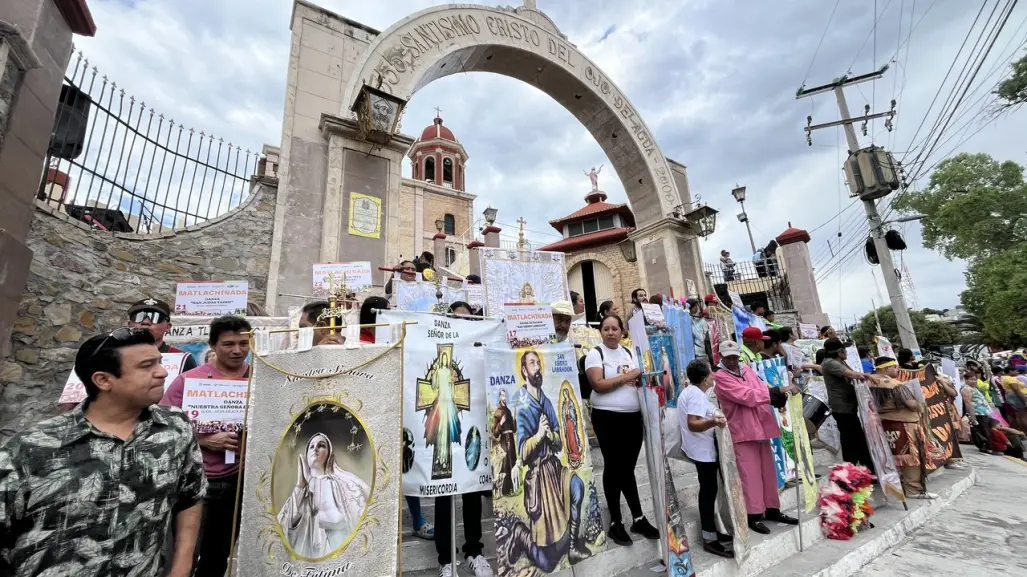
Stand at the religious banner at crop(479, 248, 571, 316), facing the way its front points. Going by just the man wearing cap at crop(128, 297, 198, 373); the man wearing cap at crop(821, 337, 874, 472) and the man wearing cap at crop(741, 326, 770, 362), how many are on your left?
2

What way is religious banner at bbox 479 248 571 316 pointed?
toward the camera

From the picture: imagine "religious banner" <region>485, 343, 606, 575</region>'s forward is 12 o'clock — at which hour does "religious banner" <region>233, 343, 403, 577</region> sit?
"religious banner" <region>233, 343, 403, 577</region> is roughly at 2 o'clock from "religious banner" <region>485, 343, 606, 575</region>.

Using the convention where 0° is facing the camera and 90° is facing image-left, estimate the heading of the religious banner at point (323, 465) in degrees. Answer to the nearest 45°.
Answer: approximately 0°

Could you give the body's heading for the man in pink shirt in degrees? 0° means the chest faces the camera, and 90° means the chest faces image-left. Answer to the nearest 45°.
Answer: approximately 315°

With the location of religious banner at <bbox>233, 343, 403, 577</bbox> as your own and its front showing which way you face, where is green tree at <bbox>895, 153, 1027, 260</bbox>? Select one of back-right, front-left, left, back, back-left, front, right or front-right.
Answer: left

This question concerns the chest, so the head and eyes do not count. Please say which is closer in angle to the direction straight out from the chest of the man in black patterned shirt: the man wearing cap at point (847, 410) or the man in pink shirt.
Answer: the man wearing cap

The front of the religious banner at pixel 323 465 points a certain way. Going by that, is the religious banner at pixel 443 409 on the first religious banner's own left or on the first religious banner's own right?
on the first religious banner's own left

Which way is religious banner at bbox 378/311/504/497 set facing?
toward the camera
